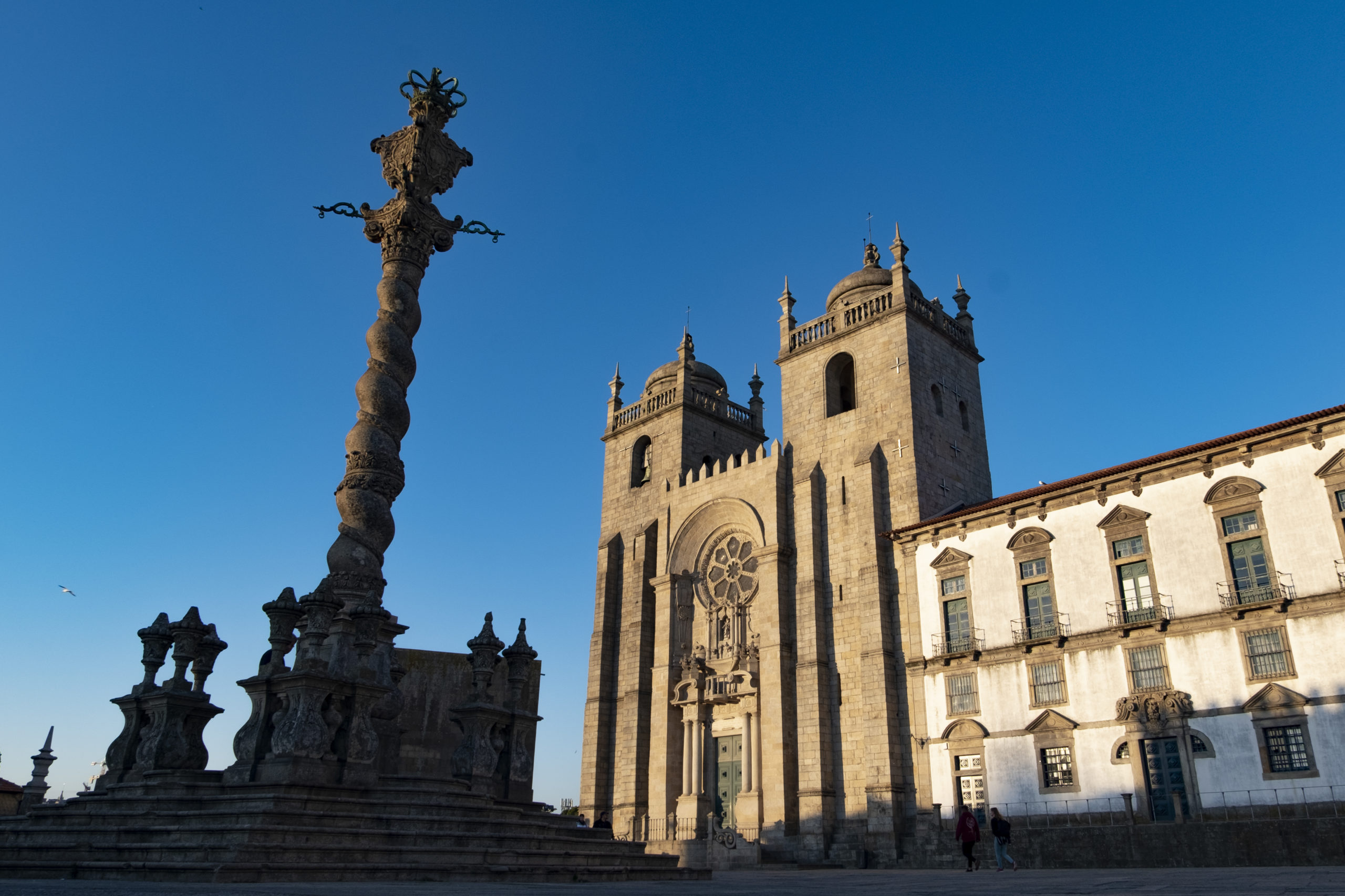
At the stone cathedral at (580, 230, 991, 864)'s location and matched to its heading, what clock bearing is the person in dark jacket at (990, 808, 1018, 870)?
The person in dark jacket is roughly at 10 o'clock from the stone cathedral.

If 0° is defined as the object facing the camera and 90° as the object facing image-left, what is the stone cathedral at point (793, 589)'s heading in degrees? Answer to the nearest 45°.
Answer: approximately 45°

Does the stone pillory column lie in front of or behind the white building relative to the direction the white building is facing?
in front

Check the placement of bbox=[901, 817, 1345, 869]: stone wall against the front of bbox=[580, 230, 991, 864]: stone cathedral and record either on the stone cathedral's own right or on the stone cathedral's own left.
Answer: on the stone cathedral's own left

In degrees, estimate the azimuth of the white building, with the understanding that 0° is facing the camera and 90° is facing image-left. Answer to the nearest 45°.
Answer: approximately 45°

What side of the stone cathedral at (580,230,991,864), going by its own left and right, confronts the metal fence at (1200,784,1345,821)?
left

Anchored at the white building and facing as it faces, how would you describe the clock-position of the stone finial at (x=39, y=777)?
The stone finial is roughly at 1 o'clock from the white building.

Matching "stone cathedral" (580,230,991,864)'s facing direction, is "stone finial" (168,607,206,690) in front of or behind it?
in front

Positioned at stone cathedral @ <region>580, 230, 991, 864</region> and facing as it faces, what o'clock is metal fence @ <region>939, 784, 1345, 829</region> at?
The metal fence is roughly at 9 o'clock from the stone cathedral.

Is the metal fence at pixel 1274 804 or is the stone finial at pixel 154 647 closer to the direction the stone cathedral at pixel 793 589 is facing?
the stone finial
